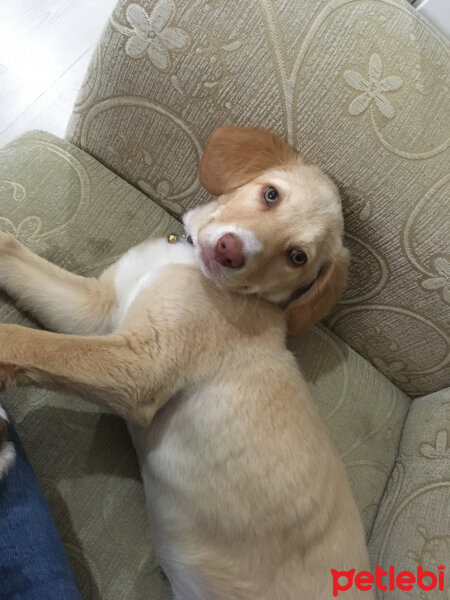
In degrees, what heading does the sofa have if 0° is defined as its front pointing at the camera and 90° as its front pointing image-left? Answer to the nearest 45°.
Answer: approximately 45°
